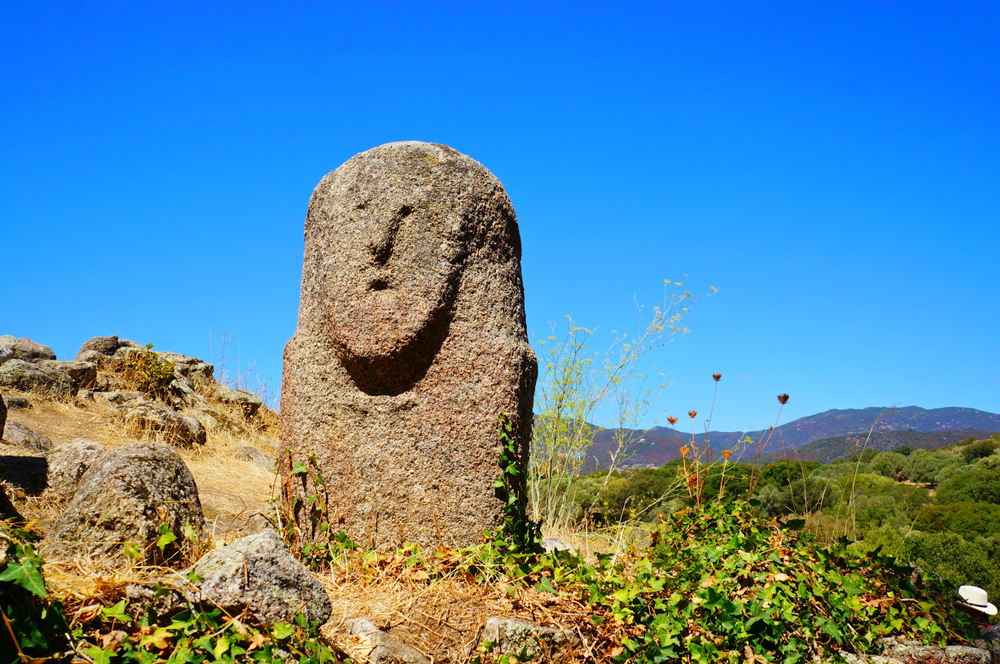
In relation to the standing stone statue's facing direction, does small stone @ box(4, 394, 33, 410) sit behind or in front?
behind

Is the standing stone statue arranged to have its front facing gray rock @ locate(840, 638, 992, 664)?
no

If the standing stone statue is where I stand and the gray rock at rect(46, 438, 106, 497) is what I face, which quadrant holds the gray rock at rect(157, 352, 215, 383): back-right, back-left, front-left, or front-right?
front-right

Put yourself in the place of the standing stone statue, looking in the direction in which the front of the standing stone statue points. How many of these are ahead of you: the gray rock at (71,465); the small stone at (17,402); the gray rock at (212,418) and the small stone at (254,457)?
0

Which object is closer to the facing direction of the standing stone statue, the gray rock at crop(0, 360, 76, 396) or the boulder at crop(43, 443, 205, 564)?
the boulder

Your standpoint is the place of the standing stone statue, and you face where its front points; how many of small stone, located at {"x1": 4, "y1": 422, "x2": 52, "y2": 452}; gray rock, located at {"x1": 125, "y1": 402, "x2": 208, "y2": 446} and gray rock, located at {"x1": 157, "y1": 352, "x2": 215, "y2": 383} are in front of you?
0

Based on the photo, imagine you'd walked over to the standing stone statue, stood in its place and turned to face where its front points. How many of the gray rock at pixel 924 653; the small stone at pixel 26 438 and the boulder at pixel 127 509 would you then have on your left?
1

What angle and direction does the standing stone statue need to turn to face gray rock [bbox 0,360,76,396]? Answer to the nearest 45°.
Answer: approximately 135° to its right

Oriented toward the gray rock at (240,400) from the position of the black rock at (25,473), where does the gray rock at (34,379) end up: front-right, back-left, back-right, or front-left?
front-left

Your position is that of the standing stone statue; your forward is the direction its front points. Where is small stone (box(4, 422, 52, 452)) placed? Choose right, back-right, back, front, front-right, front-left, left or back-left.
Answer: back-right

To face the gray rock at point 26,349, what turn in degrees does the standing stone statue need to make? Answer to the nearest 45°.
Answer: approximately 135° to its right

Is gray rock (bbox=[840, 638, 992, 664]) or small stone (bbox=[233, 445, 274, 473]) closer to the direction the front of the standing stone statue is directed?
the gray rock

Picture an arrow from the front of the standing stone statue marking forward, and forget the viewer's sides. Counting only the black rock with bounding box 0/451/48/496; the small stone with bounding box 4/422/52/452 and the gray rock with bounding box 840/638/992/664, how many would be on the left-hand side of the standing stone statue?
1

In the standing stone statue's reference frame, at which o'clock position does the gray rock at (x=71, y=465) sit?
The gray rock is roughly at 4 o'clock from the standing stone statue.

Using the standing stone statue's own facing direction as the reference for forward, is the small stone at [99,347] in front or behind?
behind

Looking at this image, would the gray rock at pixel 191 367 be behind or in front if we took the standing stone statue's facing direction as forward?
behind

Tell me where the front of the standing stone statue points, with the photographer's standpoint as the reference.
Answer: facing the viewer

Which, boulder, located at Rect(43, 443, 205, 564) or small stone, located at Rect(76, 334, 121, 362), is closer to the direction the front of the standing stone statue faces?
the boulder
